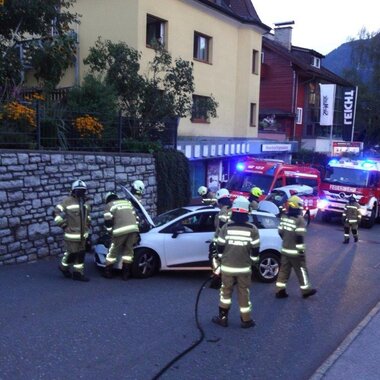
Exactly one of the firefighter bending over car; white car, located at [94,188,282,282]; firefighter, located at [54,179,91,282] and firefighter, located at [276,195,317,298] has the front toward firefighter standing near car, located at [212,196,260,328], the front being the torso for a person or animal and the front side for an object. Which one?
firefighter, located at [54,179,91,282]

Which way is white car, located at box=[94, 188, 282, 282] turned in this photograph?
to the viewer's left

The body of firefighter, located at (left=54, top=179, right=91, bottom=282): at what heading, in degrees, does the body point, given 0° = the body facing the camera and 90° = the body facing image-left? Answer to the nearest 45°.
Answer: approximately 315°

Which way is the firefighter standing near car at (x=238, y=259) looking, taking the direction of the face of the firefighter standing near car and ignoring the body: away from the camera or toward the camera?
away from the camera

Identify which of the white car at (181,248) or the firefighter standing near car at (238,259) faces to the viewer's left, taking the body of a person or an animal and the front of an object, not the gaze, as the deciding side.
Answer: the white car

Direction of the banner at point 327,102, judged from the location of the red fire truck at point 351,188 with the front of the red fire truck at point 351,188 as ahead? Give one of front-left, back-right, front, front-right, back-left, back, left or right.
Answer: back-right

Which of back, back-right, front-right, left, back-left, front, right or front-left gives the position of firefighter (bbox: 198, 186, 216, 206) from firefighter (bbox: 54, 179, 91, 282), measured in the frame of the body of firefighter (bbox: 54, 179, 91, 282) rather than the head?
left

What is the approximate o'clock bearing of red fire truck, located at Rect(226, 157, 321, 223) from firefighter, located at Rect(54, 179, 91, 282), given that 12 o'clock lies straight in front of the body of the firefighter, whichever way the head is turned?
The red fire truck is roughly at 9 o'clock from the firefighter.

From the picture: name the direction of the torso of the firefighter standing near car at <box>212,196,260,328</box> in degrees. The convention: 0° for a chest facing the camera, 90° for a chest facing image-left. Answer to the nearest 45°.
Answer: approximately 180°
